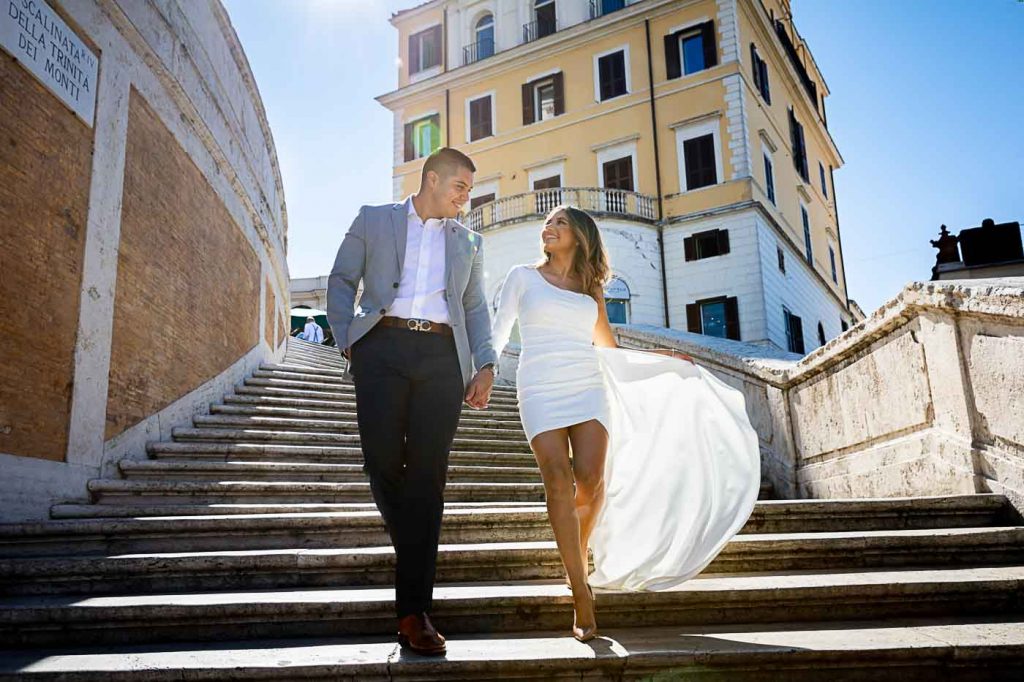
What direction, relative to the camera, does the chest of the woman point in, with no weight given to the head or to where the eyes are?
toward the camera

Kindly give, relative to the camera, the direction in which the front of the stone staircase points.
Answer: facing the viewer

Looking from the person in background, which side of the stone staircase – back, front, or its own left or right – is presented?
back

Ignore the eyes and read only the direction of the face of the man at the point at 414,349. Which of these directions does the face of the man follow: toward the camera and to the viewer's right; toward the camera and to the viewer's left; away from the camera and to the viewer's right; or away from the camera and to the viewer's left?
toward the camera and to the viewer's right

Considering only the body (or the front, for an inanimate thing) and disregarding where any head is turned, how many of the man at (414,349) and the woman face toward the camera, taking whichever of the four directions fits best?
2

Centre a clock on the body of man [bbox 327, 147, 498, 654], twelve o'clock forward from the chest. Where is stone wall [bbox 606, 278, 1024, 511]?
The stone wall is roughly at 8 o'clock from the man.

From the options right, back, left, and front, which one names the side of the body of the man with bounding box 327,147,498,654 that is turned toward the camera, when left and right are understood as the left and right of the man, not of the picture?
front

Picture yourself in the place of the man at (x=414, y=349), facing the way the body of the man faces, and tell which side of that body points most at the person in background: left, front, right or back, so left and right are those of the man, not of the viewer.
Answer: back

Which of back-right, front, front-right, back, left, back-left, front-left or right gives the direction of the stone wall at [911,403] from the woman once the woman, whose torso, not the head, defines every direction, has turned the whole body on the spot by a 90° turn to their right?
back-right
